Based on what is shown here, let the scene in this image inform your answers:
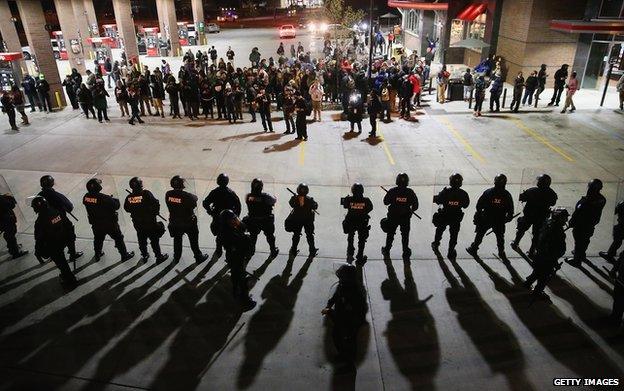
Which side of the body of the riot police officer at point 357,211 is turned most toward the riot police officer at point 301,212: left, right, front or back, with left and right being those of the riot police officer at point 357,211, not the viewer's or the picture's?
left

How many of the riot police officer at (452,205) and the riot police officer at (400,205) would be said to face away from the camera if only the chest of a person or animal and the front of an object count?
2

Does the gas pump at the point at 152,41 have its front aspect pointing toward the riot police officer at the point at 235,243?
yes

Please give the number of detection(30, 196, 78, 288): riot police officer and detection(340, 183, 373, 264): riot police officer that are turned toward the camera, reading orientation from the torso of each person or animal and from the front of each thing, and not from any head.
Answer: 0

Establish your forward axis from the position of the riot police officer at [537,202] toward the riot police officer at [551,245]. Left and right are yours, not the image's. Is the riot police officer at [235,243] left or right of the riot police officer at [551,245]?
right

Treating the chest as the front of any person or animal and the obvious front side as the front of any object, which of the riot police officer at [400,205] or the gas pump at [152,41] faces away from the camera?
the riot police officer

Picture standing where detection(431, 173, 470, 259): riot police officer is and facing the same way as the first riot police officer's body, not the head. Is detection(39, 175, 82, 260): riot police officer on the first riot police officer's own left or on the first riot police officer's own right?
on the first riot police officer's own left

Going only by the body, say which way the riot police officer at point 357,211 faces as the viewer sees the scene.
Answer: away from the camera

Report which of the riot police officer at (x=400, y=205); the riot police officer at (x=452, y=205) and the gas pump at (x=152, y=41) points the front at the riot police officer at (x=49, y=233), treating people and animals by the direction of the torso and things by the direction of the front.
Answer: the gas pump

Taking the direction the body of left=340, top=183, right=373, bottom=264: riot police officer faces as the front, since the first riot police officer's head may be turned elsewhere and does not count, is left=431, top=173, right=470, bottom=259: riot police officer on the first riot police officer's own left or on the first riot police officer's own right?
on the first riot police officer's own right
